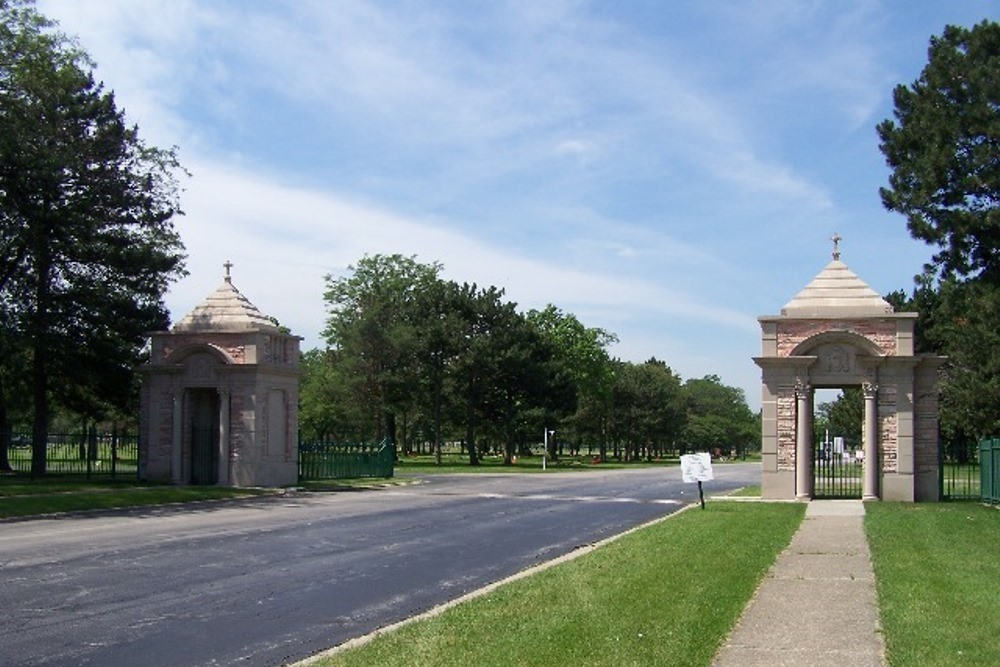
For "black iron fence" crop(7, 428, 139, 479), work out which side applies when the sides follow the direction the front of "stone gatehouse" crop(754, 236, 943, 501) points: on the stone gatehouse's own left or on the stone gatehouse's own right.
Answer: on the stone gatehouse's own right

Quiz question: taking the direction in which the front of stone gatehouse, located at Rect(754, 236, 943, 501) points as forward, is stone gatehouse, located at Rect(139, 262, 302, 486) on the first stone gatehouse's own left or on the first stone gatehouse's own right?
on the first stone gatehouse's own right

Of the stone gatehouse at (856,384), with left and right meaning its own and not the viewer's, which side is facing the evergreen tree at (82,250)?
right

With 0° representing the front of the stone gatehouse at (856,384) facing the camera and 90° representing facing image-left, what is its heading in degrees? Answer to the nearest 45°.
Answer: approximately 0°

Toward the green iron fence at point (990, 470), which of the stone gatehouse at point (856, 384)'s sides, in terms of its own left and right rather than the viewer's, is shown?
left

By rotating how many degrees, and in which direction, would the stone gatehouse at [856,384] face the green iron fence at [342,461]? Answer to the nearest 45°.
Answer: approximately 135° to its right
